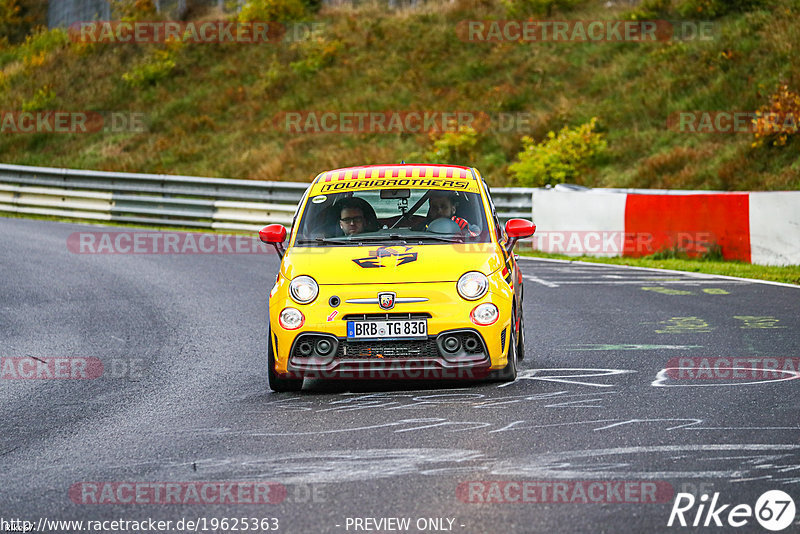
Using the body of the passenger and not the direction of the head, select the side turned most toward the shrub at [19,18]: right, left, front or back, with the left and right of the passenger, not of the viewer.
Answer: back

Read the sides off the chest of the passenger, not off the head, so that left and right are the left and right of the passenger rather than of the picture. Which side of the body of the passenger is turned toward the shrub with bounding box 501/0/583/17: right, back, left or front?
back

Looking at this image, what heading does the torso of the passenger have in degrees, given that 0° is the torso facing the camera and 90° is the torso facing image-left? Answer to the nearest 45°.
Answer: approximately 0°

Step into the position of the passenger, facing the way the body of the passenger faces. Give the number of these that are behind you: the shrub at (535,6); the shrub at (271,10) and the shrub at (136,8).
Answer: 3

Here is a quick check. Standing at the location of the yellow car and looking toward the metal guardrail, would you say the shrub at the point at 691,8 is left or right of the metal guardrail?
right

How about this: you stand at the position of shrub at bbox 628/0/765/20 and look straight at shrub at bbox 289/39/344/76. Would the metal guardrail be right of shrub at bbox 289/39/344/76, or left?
left

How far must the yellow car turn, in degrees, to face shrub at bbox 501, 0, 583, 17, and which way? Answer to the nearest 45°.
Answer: approximately 180°

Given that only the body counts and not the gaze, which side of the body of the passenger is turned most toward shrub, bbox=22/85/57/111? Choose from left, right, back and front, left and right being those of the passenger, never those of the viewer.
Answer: back

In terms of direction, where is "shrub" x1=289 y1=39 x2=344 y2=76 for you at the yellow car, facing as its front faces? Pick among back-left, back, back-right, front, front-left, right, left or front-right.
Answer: back

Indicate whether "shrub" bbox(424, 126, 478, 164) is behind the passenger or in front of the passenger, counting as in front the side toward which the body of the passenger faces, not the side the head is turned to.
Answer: behind

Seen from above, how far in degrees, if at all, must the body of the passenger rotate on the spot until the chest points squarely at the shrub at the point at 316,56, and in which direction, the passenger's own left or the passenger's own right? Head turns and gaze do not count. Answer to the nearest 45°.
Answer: approximately 180°
